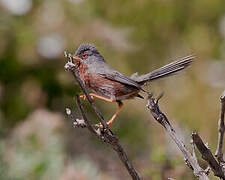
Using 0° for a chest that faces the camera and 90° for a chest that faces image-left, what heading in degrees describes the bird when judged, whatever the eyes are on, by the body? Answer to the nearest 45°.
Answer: approximately 90°
